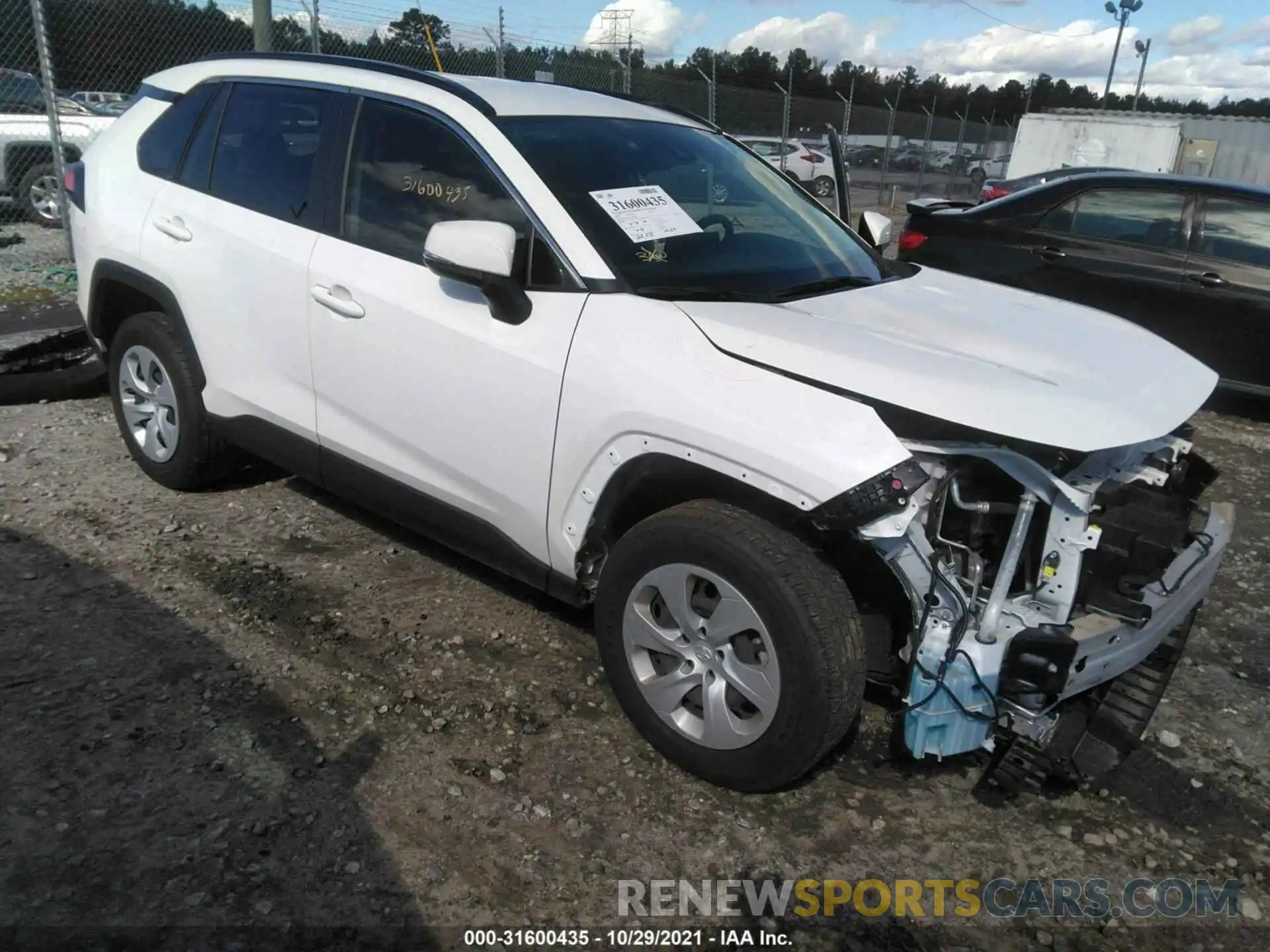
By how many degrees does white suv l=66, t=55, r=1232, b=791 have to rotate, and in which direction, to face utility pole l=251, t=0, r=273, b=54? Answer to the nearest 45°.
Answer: approximately 180°

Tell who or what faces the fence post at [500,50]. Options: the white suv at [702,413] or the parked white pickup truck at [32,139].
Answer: the parked white pickup truck

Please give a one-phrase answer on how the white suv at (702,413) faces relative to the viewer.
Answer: facing the viewer and to the right of the viewer

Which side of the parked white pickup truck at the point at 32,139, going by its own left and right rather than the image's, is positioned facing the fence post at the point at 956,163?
front

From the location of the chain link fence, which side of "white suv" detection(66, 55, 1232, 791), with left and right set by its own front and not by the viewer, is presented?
back

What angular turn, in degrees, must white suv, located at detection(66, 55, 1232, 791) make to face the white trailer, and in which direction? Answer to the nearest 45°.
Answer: approximately 90° to its left

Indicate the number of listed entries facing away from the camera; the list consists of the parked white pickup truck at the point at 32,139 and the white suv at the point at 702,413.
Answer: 0

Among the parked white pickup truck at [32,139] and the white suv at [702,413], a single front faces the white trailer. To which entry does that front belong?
the parked white pickup truck

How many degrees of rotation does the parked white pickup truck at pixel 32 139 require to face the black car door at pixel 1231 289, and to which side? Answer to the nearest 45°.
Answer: approximately 45° to its right

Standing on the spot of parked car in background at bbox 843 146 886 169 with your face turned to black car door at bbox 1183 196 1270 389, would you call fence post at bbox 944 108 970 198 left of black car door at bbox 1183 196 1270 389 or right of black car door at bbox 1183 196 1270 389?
left

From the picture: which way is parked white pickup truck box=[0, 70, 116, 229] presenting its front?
to the viewer's right
